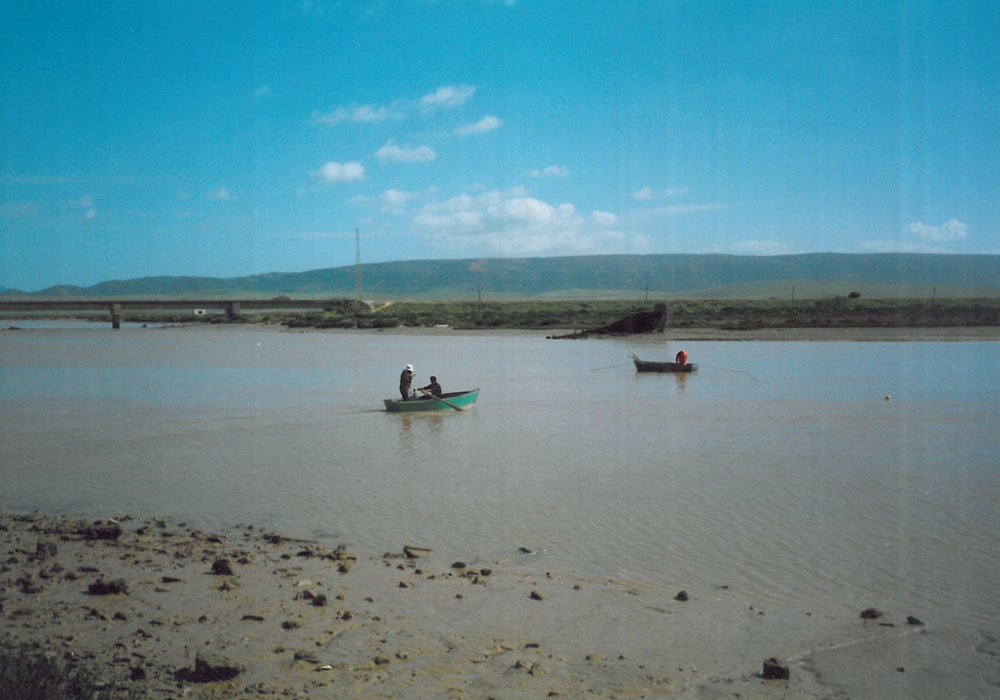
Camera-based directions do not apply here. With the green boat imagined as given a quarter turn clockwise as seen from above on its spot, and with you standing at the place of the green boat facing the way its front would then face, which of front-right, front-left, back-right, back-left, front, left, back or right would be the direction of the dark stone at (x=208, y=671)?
front

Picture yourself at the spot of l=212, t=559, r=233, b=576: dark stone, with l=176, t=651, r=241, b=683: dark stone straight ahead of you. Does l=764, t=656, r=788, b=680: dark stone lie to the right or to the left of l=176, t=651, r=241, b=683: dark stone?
left

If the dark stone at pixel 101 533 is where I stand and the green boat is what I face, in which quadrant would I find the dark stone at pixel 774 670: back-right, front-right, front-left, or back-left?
back-right

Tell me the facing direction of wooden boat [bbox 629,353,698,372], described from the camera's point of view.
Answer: facing to the left of the viewer

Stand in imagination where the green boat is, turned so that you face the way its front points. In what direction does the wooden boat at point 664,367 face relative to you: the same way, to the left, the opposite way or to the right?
the opposite way

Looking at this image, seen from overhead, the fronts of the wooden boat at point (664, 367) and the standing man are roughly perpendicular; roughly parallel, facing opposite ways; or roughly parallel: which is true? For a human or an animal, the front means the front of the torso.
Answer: roughly parallel, facing opposite ways

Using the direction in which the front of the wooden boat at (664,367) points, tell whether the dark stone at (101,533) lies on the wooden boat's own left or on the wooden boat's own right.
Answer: on the wooden boat's own left

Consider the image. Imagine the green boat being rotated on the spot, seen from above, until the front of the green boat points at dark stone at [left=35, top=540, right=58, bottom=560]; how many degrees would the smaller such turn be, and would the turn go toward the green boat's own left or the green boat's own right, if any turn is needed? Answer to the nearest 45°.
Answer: approximately 90° to the green boat's own right

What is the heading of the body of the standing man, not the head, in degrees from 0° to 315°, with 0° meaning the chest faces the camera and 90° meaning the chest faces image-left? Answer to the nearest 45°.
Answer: approximately 270°

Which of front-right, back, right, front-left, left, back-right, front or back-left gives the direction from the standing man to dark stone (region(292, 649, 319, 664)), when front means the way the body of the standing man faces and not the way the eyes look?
right

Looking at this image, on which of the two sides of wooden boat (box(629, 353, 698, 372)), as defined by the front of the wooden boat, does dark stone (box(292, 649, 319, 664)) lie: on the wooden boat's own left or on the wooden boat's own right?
on the wooden boat's own left

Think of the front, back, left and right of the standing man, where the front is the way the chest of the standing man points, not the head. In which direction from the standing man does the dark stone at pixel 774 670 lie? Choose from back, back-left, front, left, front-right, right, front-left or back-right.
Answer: right

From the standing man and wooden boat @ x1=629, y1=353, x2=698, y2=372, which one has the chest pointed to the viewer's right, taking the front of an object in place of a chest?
the standing man

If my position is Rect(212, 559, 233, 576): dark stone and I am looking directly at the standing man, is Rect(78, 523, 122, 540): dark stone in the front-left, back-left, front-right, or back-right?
front-left

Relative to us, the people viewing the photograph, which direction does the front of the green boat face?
facing to the right of the viewer
